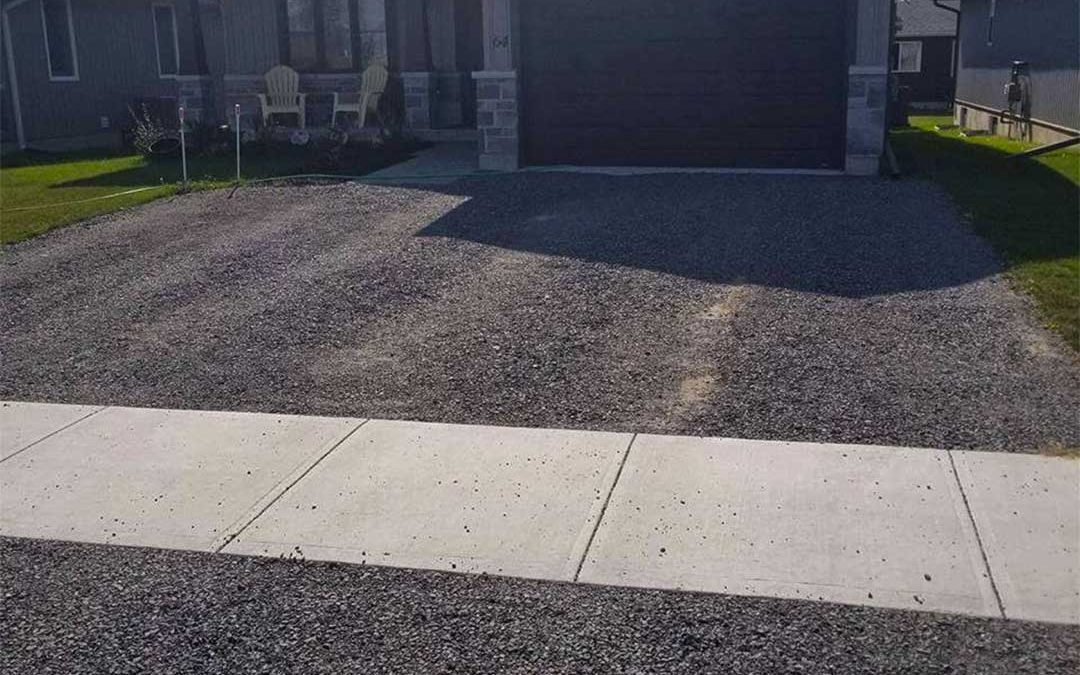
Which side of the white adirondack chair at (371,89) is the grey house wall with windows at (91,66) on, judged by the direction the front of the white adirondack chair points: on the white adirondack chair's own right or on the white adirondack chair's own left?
on the white adirondack chair's own right

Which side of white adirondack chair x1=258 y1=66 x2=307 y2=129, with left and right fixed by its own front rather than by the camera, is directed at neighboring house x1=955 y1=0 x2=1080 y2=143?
left

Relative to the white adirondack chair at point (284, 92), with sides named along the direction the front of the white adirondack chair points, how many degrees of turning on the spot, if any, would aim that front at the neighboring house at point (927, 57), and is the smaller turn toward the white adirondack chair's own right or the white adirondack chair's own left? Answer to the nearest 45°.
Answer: approximately 135° to the white adirondack chair's own left

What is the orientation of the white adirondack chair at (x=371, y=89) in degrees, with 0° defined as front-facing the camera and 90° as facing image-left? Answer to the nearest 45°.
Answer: approximately 45°

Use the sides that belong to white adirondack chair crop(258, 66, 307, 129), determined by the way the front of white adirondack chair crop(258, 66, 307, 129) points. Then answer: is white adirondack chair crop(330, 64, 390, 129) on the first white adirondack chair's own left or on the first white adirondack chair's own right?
on the first white adirondack chair's own left

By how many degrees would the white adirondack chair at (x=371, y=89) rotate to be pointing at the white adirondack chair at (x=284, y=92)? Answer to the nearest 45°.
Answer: approximately 90° to its right

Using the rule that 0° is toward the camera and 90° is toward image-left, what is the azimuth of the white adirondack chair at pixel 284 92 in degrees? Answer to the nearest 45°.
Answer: approximately 0°

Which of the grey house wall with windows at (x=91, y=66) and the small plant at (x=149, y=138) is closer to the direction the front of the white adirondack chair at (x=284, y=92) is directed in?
the small plant
